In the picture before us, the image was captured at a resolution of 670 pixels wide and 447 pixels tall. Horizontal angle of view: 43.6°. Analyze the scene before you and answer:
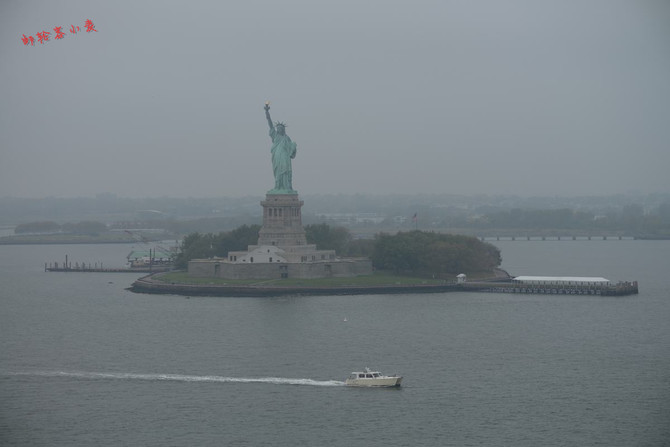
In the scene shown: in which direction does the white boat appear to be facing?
to the viewer's right
